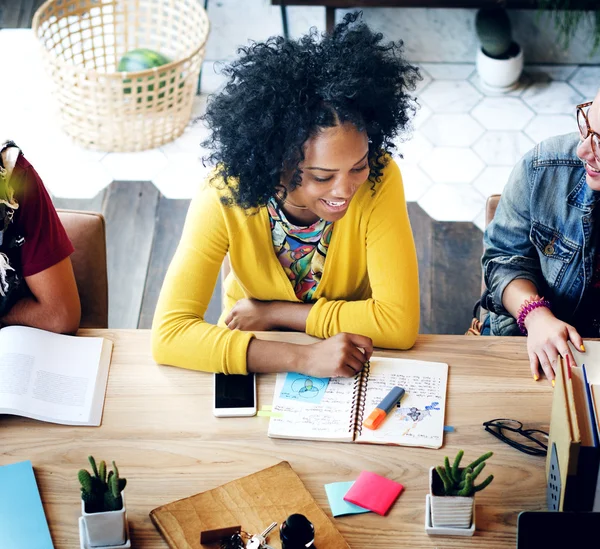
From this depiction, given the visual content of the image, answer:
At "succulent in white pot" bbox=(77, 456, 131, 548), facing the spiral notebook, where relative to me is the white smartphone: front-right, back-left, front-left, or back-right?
front-left

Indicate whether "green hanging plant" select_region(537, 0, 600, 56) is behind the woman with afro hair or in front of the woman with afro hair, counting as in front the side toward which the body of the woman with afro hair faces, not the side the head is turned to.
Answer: behind

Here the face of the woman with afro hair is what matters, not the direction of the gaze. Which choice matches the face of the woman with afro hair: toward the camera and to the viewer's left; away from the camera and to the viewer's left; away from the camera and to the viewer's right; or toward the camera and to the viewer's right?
toward the camera and to the viewer's right

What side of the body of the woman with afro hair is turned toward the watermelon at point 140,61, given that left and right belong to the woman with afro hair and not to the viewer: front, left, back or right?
back

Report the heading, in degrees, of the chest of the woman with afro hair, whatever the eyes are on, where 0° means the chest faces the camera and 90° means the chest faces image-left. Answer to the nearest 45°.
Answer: approximately 0°
